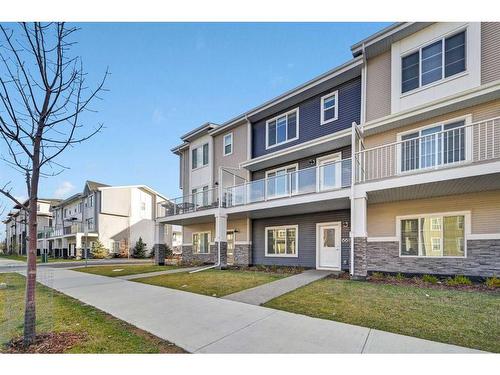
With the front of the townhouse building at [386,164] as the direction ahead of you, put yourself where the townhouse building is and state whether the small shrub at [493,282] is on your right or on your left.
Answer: on your left

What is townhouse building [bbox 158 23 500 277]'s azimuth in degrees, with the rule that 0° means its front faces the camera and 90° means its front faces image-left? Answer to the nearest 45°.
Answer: approximately 45°

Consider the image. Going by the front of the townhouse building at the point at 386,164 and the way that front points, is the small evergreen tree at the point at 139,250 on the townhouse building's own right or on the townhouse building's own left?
on the townhouse building's own right
